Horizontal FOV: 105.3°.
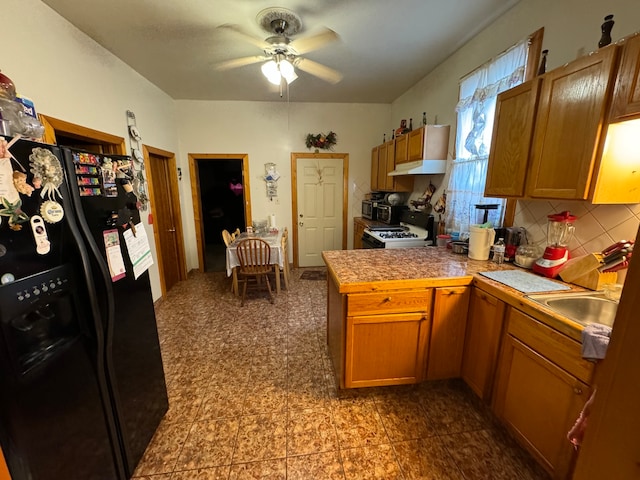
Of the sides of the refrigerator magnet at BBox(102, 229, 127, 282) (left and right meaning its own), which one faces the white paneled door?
left

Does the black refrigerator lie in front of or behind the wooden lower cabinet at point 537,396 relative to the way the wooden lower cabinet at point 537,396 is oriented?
in front

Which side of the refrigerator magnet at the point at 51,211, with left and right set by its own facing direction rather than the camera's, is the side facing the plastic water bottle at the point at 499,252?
front

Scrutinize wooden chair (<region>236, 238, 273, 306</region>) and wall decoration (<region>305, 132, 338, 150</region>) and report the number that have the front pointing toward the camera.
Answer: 1

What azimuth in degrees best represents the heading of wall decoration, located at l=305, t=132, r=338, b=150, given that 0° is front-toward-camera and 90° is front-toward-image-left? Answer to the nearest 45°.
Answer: approximately 0°

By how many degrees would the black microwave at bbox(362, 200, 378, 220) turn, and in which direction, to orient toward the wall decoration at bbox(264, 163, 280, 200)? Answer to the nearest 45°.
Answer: approximately 45° to its right

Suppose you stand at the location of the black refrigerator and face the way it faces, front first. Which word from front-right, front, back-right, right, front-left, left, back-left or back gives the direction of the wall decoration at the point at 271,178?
left

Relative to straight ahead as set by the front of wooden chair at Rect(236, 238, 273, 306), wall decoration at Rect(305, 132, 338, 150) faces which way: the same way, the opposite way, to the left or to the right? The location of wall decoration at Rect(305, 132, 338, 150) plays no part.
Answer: the opposite way

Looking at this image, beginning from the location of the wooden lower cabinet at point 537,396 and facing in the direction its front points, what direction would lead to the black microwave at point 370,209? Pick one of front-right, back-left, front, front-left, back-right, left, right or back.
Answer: right

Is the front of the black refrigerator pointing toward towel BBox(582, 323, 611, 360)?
yes

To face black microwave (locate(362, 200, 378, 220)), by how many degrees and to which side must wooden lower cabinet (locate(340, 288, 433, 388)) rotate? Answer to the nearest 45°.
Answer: approximately 180°

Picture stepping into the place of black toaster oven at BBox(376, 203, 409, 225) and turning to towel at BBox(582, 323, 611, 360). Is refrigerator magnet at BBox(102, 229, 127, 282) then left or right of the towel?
right

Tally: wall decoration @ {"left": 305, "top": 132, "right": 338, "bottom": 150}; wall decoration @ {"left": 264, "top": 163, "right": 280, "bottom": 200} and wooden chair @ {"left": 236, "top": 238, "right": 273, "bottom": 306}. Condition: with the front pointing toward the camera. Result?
2

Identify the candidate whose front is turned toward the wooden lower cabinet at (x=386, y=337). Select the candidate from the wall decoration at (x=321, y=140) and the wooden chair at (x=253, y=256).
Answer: the wall decoration

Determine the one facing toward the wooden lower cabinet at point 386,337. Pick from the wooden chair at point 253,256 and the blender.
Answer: the blender

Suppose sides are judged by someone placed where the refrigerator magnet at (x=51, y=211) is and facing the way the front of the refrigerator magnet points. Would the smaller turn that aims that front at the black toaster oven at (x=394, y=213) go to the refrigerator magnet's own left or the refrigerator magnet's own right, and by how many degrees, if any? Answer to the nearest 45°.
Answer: approximately 45° to the refrigerator magnet's own left

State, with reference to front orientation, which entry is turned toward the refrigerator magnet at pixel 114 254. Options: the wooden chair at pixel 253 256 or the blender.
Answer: the blender
